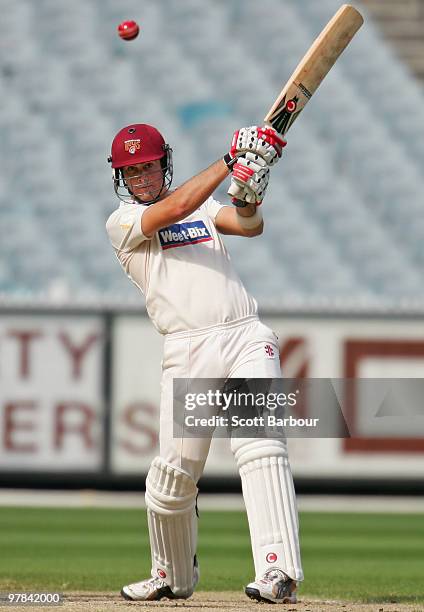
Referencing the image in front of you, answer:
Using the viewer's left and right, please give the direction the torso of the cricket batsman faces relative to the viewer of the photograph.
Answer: facing the viewer
